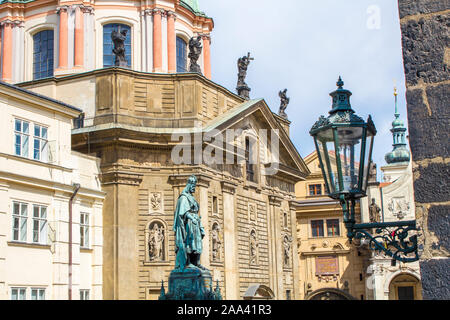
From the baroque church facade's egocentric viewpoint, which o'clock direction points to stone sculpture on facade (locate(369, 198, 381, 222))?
The stone sculpture on facade is roughly at 9 o'clock from the baroque church facade.

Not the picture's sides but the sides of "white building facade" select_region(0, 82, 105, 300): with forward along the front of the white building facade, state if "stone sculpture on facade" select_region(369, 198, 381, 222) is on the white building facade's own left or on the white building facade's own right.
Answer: on the white building facade's own left

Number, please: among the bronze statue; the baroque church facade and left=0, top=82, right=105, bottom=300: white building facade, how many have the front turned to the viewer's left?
0

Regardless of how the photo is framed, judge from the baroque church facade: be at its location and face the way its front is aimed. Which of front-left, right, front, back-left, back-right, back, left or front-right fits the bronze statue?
front-right

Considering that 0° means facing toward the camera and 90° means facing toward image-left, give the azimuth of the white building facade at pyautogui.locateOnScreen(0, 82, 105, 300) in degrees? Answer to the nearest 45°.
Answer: approximately 315°

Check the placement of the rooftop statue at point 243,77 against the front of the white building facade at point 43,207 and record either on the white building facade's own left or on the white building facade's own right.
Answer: on the white building facade's own left

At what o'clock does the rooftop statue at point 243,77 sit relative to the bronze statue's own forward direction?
The rooftop statue is roughly at 8 o'clock from the bronze statue.

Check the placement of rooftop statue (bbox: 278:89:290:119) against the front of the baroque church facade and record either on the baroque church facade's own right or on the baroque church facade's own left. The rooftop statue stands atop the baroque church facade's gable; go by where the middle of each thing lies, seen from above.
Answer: on the baroque church facade's own left

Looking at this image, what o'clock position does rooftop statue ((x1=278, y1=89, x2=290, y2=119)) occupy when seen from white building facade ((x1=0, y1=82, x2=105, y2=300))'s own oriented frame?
The rooftop statue is roughly at 9 o'clock from the white building facade.

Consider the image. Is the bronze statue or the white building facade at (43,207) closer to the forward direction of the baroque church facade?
the bronze statue

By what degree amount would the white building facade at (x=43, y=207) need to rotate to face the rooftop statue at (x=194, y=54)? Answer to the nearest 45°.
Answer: approximately 90° to its left

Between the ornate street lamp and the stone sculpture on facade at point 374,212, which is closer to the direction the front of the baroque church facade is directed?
the ornate street lamp

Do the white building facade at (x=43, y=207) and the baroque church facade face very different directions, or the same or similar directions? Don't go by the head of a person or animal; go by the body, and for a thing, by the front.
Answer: same or similar directions

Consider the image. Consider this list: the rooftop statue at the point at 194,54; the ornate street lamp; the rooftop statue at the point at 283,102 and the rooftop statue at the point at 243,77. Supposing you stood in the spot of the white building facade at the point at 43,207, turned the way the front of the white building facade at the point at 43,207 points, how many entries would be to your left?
3

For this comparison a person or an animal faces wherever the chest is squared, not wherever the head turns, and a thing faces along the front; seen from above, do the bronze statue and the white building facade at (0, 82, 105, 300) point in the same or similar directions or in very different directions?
same or similar directions

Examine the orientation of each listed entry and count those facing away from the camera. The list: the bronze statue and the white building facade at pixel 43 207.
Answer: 0

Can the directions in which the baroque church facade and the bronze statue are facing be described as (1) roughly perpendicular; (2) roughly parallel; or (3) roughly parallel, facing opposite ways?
roughly parallel
